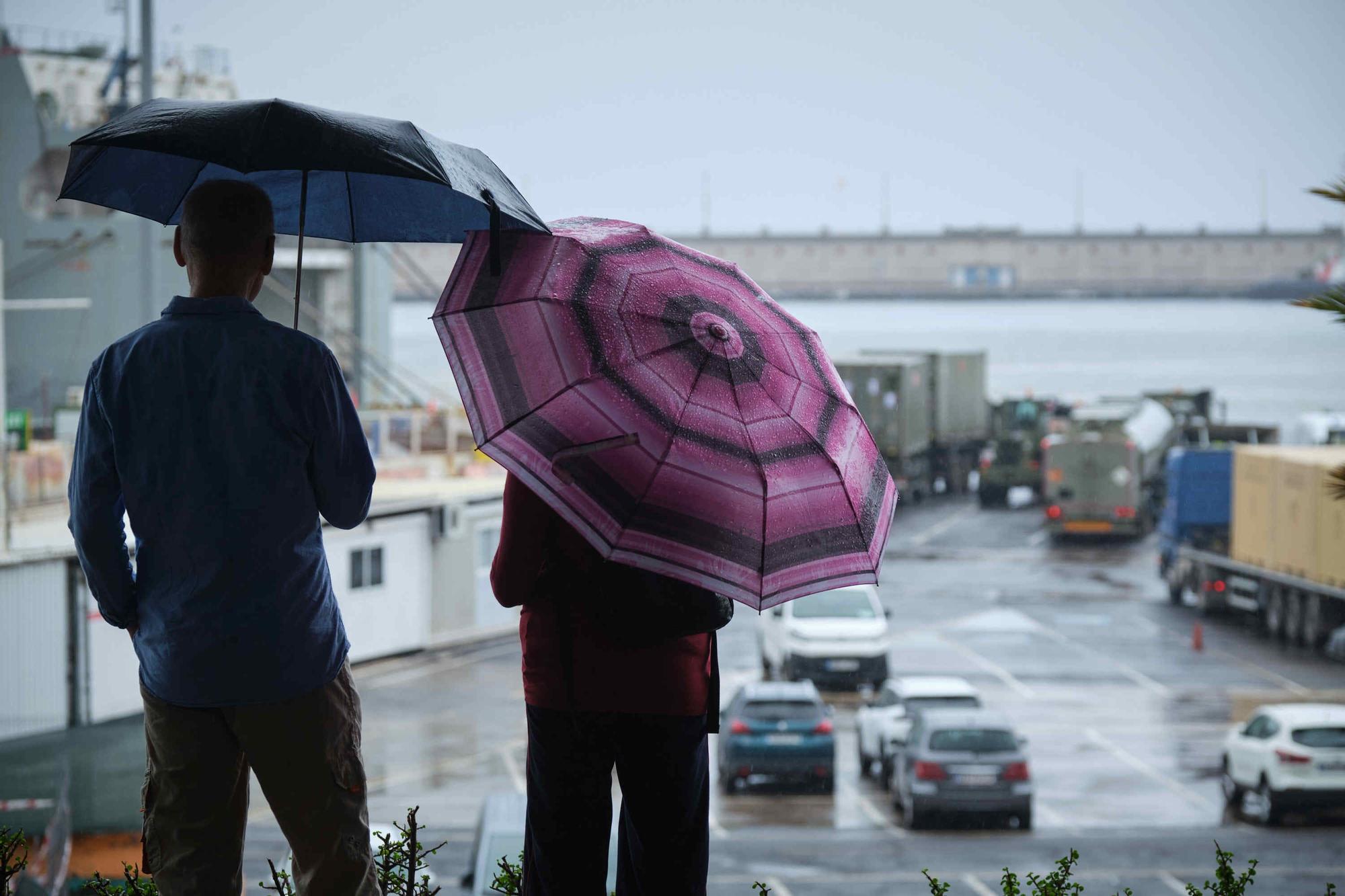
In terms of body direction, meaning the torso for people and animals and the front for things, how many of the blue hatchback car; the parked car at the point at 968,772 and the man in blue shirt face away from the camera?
3

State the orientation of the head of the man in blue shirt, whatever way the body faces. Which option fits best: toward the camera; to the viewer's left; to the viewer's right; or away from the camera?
away from the camera

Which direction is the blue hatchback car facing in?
away from the camera

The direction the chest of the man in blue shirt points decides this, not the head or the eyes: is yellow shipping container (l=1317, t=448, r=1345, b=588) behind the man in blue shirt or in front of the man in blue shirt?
in front

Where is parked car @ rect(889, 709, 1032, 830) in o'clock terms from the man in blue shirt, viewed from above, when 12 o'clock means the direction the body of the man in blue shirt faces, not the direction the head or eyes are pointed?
The parked car is roughly at 1 o'clock from the man in blue shirt.

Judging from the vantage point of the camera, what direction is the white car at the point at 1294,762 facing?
facing away from the viewer and to the left of the viewer

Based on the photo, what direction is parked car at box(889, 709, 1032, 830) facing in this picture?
away from the camera

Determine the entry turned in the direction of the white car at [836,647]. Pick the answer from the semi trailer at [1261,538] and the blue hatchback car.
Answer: the blue hatchback car

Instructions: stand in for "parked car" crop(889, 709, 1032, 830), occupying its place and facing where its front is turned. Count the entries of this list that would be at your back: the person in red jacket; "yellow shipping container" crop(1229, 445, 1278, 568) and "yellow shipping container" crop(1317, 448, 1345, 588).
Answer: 1

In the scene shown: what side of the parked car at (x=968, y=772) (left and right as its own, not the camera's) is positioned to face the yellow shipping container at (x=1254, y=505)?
front

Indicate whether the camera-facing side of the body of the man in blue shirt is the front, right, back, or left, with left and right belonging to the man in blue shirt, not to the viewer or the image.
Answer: back

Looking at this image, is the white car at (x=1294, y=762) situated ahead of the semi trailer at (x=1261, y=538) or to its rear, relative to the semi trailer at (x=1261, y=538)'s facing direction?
to the rear

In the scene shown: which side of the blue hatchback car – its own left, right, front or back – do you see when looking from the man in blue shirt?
back

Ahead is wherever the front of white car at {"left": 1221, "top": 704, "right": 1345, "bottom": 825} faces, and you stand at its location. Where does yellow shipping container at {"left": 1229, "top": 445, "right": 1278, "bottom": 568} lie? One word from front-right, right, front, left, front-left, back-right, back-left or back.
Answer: front-right

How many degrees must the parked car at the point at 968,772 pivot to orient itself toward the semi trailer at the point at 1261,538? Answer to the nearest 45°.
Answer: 0° — it already faces it

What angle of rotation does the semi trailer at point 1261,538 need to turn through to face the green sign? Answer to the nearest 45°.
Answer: approximately 90° to its left

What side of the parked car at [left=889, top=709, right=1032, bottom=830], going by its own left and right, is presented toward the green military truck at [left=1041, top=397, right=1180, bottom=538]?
front

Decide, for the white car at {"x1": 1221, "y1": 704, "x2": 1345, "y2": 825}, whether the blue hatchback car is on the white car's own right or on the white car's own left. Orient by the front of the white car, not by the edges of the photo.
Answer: on the white car's own left

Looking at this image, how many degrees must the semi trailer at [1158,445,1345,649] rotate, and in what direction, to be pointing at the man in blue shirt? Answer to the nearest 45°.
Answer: approximately 135° to its left

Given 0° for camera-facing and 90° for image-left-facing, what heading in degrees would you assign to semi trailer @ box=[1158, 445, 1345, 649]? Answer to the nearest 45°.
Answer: approximately 135°

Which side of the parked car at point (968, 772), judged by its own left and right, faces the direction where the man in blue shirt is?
back
